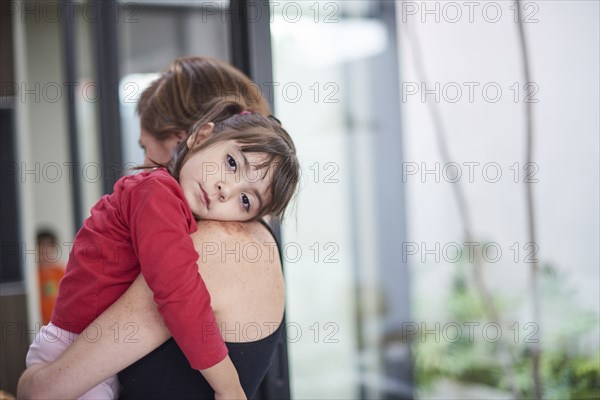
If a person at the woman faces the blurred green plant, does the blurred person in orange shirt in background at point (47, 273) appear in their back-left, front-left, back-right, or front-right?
front-left

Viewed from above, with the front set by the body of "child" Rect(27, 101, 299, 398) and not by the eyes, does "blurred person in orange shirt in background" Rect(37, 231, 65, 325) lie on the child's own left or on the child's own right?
on the child's own left

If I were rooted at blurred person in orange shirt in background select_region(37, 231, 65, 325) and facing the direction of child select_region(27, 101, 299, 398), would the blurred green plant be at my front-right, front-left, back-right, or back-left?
front-left

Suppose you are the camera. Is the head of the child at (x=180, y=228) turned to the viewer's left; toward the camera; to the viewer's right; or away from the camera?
toward the camera

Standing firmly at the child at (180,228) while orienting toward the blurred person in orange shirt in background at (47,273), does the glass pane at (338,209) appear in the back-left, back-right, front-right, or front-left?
front-right

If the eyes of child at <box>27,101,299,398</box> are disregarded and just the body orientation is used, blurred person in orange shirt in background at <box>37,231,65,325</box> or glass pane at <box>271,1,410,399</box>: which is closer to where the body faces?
the glass pane
